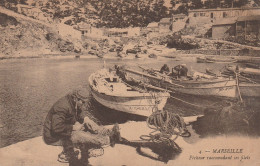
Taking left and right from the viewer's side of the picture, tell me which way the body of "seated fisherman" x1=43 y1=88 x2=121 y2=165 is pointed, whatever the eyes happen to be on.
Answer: facing to the right of the viewer
